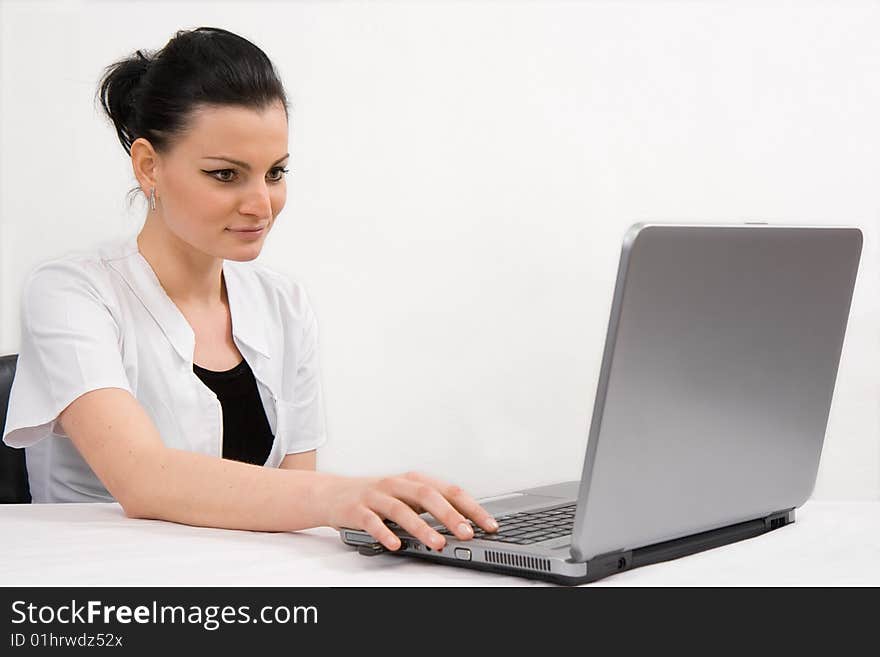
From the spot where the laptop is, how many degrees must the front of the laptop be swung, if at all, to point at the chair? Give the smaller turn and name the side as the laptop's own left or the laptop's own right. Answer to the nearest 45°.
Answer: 0° — it already faces it

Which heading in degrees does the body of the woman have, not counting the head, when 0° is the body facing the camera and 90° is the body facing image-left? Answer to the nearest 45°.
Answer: approximately 315°

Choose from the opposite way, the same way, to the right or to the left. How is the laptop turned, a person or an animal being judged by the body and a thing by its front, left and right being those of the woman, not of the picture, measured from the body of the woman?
the opposite way

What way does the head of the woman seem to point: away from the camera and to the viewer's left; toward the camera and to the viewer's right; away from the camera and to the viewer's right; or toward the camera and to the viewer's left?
toward the camera and to the viewer's right

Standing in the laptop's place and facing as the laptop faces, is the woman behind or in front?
in front

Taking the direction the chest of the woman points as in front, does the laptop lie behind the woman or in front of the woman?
in front

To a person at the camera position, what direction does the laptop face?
facing away from the viewer and to the left of the viewer
